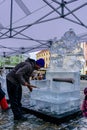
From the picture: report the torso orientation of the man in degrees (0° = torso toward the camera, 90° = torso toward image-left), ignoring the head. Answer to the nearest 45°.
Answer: approximately 270°

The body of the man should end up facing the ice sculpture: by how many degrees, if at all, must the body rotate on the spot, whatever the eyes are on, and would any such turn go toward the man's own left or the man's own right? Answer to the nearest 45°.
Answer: approximately 45° to the man's own left
